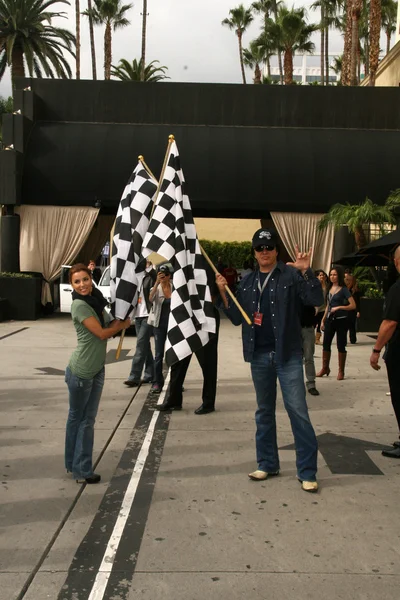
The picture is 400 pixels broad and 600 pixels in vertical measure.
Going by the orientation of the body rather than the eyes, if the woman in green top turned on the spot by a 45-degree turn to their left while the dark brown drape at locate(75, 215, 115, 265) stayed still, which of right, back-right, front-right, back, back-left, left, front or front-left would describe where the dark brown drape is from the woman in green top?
front-left

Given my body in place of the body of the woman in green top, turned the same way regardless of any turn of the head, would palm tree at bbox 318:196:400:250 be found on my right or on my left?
on my left

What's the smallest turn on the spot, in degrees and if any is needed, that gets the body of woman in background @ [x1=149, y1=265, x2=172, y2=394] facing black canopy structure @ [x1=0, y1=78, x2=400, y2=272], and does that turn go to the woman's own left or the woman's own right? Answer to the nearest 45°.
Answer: approximately 180°

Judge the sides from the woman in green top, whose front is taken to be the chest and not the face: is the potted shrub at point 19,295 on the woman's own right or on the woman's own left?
on the woman's own left

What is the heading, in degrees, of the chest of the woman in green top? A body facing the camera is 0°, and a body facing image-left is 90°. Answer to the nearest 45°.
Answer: approximately 270°

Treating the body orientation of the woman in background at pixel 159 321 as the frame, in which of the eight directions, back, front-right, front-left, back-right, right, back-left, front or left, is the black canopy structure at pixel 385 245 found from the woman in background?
back-left

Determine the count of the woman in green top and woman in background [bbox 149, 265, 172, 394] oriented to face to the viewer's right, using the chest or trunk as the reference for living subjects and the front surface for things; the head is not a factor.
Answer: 1

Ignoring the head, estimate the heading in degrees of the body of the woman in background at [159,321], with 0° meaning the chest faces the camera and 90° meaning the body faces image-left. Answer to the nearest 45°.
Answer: approximately 0°

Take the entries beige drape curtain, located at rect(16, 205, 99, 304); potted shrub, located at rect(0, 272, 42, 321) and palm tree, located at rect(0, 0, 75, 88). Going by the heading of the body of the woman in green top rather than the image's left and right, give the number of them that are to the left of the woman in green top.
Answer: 3

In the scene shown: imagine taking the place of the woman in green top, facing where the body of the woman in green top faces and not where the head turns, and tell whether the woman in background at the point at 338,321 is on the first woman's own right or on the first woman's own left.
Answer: on the first woman's own left

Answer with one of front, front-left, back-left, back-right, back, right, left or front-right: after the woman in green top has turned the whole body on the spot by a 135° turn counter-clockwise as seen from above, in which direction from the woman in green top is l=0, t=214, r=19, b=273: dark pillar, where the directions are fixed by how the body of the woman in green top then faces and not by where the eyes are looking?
front-right

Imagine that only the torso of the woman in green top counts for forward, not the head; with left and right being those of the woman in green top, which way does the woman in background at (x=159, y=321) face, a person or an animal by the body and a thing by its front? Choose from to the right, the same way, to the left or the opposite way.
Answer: to the right
